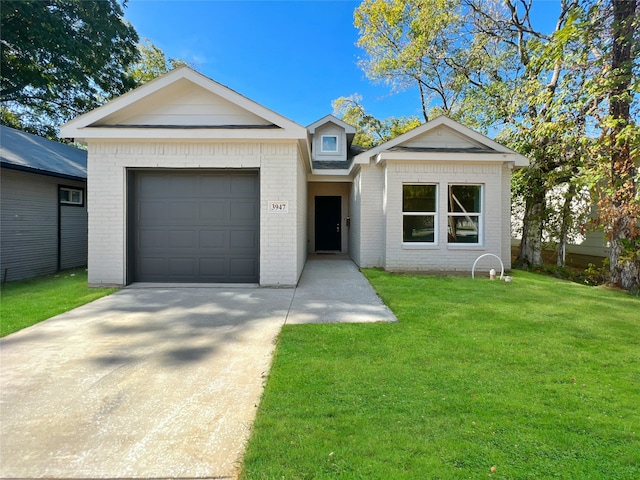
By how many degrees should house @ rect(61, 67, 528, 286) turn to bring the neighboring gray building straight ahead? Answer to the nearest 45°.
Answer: approximately 135° to its right

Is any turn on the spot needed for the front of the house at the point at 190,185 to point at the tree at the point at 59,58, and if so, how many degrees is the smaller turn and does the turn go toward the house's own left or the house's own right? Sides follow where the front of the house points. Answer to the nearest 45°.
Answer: approximately 135° to the house's own right

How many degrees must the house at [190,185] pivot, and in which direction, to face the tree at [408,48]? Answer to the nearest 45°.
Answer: approximately 135° to its left

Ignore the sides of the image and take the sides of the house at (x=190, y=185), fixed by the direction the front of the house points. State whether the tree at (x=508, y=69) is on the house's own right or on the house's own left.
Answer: on the house's own left

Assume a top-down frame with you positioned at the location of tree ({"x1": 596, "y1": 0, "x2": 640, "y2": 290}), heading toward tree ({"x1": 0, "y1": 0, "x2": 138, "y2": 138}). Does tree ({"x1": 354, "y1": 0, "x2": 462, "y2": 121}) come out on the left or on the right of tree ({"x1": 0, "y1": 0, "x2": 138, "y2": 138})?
right

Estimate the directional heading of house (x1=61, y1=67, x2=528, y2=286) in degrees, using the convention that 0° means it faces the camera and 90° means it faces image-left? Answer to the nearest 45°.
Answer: approximately 0°
